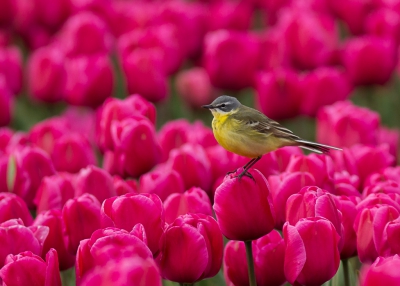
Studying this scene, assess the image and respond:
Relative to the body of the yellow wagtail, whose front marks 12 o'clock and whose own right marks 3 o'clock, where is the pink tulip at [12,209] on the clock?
The pink tulip is roughly at 11 o'clock from the yellow wagtail.

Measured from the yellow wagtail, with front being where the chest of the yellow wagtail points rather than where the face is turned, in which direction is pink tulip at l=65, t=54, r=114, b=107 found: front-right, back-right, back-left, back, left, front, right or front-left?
front-right

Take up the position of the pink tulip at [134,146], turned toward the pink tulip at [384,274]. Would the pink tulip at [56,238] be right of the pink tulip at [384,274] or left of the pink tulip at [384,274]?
right

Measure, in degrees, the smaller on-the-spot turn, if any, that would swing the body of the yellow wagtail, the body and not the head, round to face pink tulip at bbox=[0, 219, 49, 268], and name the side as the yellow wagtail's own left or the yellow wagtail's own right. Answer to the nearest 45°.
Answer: approximately 45° to the yellow wagtail's own left

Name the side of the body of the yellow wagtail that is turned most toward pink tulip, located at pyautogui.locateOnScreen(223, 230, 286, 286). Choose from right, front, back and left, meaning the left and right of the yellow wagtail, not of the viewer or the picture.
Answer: left

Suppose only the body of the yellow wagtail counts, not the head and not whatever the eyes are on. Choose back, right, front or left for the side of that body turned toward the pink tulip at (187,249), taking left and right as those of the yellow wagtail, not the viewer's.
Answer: left

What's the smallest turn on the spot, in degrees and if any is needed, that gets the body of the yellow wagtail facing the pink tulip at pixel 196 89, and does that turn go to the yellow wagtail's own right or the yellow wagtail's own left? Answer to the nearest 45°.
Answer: approximately 90° to the yellow wagtail's own right

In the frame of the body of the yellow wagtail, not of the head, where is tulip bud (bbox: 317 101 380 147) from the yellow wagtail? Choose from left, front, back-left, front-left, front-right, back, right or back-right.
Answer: back-right

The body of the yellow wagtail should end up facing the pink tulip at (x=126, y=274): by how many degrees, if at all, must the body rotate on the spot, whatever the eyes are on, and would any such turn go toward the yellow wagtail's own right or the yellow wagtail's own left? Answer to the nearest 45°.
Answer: approximately 90° to the yellow wagtail's own left

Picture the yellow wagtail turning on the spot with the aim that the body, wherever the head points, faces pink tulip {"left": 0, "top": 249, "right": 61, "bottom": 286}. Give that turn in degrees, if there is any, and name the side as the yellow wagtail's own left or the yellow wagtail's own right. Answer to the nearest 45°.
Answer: approximately 45° to the yellow wagtail's own left

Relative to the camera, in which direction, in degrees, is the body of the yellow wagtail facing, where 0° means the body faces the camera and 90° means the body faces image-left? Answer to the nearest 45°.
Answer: approximately 90°

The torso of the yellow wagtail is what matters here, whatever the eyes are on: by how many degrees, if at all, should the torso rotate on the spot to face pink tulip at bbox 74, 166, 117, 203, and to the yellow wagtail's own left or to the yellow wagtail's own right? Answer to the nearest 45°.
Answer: approximately 45° to the yellow wagtail's own left

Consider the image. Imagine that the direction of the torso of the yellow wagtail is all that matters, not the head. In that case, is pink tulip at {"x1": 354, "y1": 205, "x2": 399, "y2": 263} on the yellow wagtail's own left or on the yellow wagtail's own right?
on the yellow wagtail's own left
